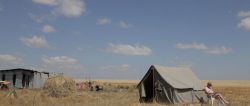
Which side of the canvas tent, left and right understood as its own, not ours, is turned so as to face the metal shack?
right

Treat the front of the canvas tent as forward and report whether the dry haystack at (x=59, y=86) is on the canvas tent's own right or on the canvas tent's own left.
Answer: on the canvas tent's own right

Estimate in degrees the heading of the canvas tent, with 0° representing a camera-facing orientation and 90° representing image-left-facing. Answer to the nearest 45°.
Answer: approximately 45°
